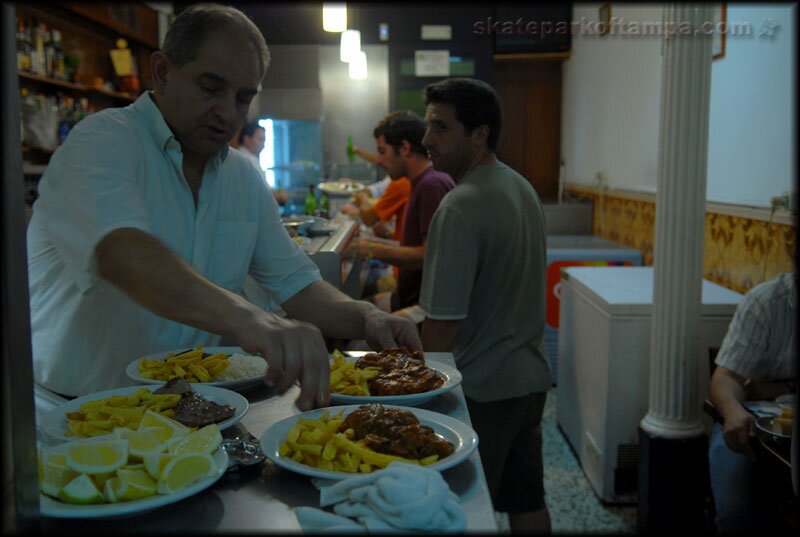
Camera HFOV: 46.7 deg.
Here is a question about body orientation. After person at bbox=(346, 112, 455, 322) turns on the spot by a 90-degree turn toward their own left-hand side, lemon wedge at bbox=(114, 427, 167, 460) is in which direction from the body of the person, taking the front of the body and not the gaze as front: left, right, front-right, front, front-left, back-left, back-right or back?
front

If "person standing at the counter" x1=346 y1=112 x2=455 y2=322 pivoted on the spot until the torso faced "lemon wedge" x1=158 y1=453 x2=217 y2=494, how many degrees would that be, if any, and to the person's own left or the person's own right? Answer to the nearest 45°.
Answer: approximately 90° to the person's own left

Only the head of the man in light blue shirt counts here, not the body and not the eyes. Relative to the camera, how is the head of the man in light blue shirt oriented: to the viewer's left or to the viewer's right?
to the viewer's right

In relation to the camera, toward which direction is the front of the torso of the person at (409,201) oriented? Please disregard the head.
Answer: to the viewer's left

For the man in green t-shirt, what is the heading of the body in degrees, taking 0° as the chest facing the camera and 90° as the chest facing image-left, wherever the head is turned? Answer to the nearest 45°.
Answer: approximately 135°

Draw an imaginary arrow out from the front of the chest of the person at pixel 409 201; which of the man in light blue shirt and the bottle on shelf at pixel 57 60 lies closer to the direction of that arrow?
the bottle on shelf

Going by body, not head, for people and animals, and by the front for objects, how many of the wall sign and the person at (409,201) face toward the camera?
1

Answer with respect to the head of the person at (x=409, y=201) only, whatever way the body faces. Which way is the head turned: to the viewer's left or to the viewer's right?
to the viewer's left

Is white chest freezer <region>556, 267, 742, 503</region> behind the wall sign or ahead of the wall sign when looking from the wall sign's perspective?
ahead

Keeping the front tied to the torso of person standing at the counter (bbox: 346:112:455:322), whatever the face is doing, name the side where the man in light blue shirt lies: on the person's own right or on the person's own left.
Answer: on the person's own left

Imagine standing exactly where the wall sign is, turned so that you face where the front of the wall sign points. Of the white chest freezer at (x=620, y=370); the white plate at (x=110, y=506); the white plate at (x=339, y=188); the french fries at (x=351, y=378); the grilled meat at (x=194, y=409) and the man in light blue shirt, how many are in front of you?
6

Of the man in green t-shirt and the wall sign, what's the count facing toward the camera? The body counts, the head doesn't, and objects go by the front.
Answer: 1
